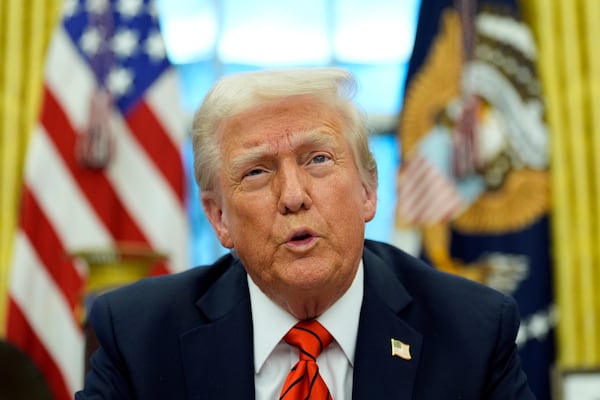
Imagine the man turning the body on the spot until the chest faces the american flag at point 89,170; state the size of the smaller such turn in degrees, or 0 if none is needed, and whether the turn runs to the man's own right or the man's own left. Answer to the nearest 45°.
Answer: approximately 180°

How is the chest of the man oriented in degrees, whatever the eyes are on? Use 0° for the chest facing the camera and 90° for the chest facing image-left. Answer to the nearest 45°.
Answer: approximately 0°

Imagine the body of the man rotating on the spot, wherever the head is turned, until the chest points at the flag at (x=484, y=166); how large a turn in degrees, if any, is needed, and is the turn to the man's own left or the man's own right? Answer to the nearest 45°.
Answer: approximately 180°
